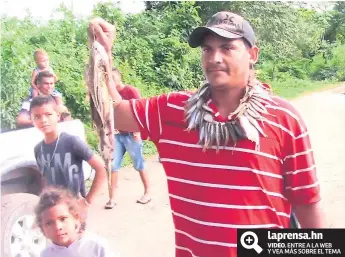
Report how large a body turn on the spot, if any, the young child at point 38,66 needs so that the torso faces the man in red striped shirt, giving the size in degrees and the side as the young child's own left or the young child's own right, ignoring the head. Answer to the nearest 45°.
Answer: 0° — they already face them

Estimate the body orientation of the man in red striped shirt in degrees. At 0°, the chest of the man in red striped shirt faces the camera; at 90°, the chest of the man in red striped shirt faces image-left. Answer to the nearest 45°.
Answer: approximately 45°

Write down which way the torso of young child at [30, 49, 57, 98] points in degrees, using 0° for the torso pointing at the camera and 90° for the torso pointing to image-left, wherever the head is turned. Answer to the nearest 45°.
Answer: approximately 315°

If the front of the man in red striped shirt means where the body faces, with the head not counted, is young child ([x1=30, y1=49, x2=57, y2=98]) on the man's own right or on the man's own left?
on the man's own right
